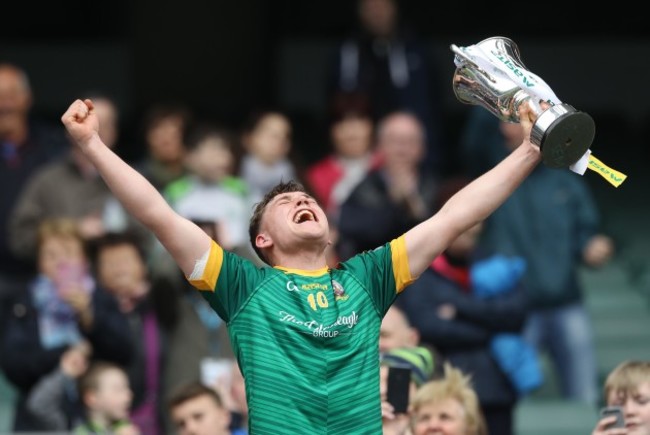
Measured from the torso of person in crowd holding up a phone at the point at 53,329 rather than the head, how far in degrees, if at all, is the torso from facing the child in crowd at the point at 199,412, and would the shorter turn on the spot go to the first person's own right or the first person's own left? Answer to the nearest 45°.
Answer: approximately 45° to the first person's own left

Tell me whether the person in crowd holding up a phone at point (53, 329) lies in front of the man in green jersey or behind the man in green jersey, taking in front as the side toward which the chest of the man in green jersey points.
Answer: behind

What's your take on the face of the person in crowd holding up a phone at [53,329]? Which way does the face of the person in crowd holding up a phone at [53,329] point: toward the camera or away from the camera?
toward the camera

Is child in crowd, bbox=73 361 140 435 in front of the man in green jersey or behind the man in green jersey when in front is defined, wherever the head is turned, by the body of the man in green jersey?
behind

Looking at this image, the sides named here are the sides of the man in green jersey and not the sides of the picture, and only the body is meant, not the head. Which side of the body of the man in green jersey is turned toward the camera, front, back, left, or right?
front

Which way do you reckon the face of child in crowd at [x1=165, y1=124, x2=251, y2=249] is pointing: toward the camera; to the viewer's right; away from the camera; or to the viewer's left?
toward the camera

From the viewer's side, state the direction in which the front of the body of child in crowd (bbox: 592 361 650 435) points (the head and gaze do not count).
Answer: toward the camera

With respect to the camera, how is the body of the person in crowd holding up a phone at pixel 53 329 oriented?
toward the camera

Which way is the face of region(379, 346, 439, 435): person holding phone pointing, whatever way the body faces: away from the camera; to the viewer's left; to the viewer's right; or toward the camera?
toward the camera
